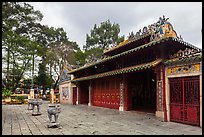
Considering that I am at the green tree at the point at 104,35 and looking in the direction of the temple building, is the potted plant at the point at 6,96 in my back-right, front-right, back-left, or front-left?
front-right

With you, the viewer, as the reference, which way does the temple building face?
facing the viewer and to the left of the viewer

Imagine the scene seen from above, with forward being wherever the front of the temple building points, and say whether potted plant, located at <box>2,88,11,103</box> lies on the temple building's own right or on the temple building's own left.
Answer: on the temple building's own right

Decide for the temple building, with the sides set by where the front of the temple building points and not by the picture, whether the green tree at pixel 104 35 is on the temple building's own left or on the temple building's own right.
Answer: on the temple building's own right
